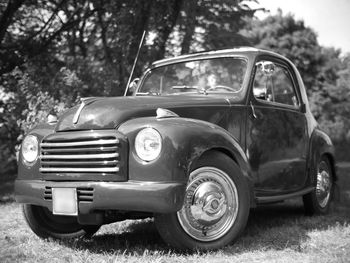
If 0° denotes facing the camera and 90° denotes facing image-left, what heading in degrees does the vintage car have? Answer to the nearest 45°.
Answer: approximately 45°
